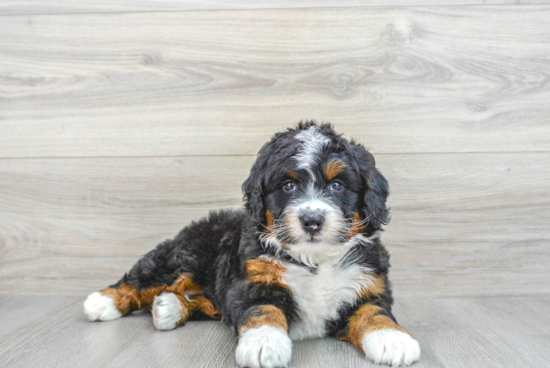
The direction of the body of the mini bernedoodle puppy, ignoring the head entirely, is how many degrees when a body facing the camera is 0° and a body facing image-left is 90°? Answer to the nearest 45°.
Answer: approximately 315°
